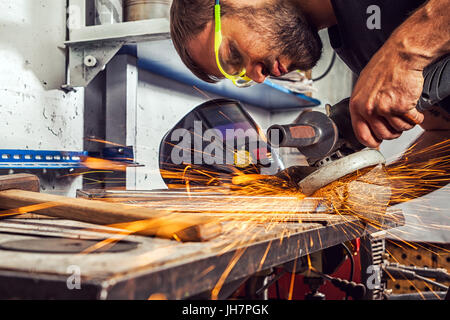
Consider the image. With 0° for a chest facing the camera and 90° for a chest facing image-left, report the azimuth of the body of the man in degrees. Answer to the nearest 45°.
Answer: approximately 45°

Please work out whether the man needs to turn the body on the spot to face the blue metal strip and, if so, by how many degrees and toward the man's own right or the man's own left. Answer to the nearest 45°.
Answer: approximately 45° to the man's own right

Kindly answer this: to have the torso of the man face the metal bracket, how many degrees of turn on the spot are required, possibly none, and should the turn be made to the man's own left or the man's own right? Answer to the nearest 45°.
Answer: approximately 45° to the man's own right
